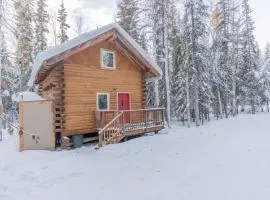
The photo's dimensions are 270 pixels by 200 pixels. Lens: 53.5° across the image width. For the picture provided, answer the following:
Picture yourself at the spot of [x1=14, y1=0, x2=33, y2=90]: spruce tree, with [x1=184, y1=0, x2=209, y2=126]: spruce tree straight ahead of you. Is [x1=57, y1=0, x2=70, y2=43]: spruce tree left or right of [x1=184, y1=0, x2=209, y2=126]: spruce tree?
left

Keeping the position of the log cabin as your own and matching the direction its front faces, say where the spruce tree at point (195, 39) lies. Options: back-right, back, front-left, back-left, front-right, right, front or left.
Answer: left

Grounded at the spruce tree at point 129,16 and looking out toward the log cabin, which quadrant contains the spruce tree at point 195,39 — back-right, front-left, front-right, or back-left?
front-left

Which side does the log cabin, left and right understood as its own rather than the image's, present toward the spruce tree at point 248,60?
left

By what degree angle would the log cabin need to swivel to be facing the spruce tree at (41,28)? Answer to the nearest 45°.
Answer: approximately 135° to its left

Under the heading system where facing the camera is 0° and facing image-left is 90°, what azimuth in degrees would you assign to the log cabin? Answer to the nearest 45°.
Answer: approximately 315°

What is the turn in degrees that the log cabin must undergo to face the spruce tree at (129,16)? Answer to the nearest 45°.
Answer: approximately 135° to its left

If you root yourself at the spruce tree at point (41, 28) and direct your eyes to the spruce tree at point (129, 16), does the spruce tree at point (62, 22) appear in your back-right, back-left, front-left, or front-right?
front-left
